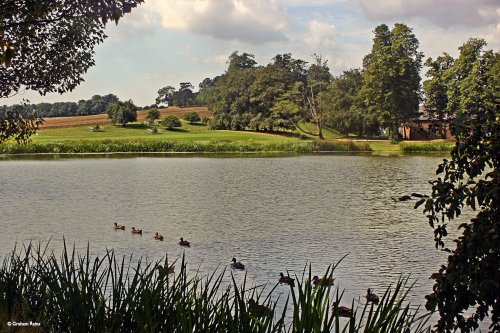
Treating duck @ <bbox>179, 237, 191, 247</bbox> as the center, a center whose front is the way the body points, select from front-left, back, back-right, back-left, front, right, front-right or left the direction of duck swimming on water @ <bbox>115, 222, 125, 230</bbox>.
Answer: front-right

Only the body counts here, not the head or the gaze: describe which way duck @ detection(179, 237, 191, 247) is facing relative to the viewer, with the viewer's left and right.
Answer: facing to the left of the viewer

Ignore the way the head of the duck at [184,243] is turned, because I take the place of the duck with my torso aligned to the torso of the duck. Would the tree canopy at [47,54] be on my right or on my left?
on my left

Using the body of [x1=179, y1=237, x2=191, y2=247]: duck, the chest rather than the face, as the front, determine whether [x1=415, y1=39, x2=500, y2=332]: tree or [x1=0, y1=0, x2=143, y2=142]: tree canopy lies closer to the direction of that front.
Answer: the tree canopy

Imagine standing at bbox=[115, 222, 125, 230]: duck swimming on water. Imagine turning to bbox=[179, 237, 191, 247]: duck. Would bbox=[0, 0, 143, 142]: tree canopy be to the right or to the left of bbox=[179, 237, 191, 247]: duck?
right

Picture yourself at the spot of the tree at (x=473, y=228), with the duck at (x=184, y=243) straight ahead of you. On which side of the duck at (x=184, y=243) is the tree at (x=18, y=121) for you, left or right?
left

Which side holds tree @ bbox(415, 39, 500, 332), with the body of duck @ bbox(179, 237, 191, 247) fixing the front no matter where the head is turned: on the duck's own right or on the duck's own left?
on the duck's own left
